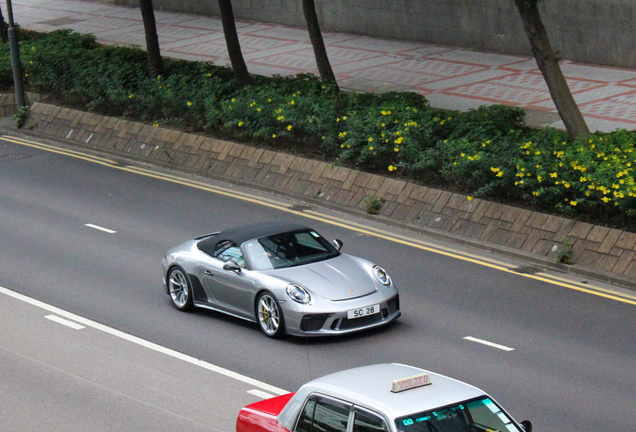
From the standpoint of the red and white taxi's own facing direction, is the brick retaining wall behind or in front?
behind

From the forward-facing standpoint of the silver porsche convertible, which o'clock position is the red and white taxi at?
The red and white taxi is roughly at 1 o'clock from the silver porsche convertible.

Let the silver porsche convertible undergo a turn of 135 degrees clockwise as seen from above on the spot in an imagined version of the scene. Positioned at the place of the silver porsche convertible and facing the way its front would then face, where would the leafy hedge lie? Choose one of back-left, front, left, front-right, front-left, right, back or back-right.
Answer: right

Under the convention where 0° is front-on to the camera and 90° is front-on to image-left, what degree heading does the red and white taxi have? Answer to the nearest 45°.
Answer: approximately 315°

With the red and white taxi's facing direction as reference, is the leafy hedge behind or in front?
behind

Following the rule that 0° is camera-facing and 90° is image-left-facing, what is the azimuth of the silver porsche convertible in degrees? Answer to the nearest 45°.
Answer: approximately 315°

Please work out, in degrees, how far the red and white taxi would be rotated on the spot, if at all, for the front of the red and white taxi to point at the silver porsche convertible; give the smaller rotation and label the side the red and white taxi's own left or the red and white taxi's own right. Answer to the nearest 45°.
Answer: approximately 135° to the red and white taxi's own left
